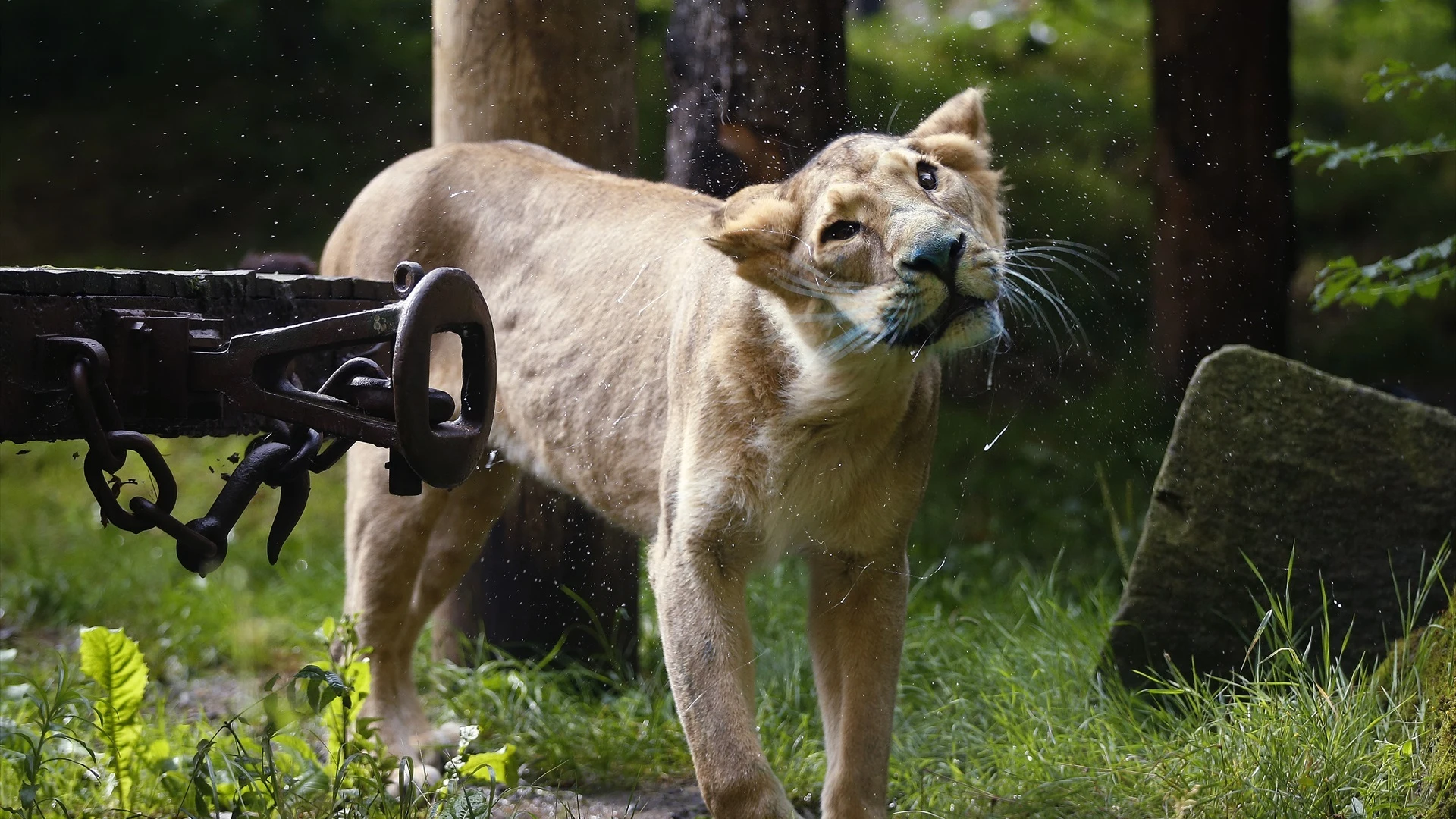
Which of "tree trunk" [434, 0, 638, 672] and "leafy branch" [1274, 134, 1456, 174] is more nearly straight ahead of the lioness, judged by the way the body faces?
the leafy branch

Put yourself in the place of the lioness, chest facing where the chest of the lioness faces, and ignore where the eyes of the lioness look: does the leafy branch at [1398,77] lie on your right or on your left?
on your left

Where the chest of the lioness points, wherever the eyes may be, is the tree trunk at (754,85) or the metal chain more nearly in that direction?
the metal chain

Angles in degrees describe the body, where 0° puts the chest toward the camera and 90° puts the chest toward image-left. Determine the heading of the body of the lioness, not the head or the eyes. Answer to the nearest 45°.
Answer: approximately 315°

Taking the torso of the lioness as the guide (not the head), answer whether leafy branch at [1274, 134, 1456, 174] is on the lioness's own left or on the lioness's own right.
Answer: on the lioness's own left

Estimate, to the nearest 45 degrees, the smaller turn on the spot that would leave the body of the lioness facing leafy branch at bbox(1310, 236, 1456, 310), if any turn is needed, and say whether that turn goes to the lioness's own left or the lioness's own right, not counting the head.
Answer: approximately 90° to the lioness's own left

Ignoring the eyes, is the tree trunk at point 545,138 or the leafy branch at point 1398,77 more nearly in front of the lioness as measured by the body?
the leafy branch

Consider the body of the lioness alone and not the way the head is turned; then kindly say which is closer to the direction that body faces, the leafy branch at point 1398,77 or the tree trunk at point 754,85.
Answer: the leafy branch

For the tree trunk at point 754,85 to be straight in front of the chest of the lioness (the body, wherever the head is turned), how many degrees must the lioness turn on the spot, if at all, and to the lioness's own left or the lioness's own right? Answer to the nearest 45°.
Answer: approximately 135° to the lioness's own left

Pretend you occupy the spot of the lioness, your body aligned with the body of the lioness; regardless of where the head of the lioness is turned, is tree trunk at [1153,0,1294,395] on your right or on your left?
on your left

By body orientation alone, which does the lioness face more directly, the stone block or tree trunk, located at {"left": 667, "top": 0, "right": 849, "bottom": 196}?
the stone block

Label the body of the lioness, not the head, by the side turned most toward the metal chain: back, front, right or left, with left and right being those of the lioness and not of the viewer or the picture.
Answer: right
